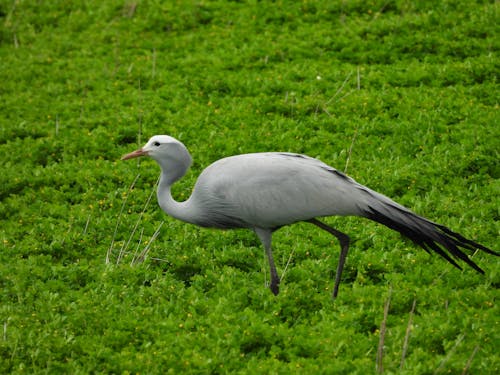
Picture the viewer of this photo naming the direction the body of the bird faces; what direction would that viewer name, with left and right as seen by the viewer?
facing to the left of the viewer
